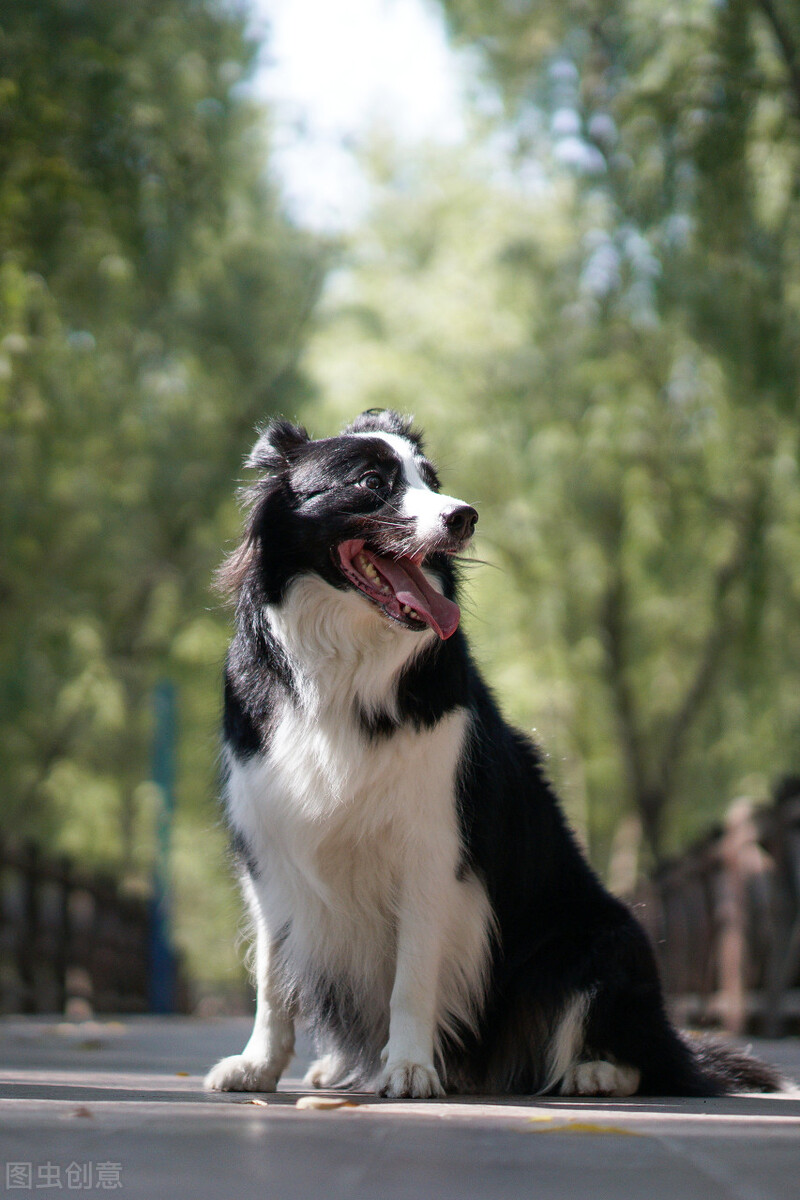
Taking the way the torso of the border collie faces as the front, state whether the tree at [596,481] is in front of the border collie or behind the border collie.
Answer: behind

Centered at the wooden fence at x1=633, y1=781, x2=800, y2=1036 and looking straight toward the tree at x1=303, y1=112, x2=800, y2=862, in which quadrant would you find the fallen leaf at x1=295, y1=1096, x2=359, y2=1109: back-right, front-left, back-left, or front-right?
back-left

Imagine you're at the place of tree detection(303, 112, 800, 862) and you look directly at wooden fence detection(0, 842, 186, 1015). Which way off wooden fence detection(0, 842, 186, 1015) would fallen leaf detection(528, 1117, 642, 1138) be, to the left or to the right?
left

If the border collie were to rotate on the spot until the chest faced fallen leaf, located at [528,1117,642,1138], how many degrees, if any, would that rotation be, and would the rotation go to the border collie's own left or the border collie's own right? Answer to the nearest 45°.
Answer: approximately 90° to the border collie's own left

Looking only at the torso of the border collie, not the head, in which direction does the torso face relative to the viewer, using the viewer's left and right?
facing the viewer and to the left of the viewer

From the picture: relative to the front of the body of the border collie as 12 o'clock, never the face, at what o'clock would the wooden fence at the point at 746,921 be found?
The wooden fence is roughly at 5 o'clock from the border collie.

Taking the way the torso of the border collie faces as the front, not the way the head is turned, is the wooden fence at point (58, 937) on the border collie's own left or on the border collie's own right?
on the border collie's own right
